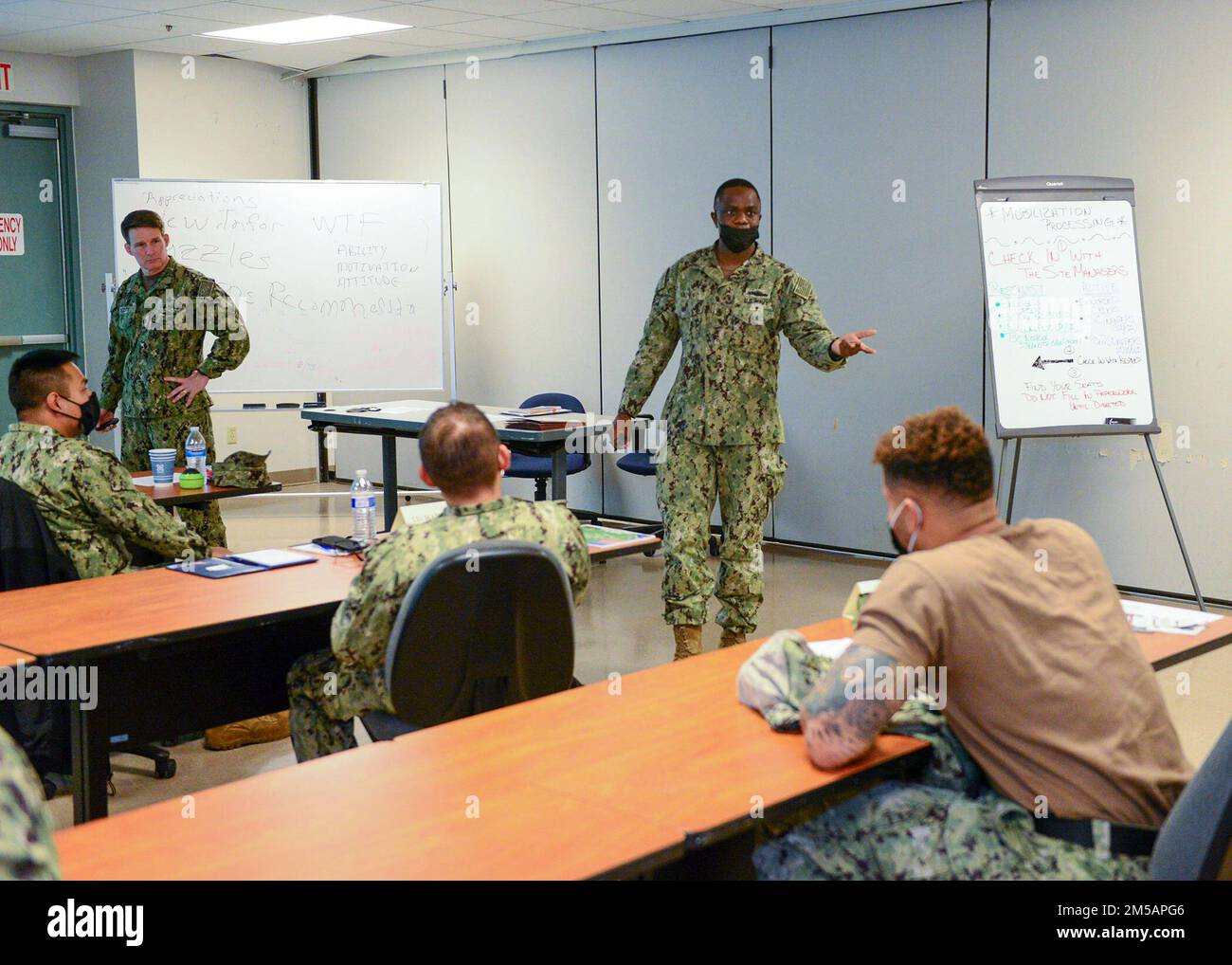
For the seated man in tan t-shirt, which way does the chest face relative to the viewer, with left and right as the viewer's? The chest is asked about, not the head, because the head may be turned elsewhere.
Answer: facing away from the viewer and to the left of the viewer

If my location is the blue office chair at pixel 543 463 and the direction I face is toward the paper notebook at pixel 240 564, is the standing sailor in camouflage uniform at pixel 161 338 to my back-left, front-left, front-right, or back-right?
front-right

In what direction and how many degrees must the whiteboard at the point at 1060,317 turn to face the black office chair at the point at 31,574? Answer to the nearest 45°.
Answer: approximately 45° to its right

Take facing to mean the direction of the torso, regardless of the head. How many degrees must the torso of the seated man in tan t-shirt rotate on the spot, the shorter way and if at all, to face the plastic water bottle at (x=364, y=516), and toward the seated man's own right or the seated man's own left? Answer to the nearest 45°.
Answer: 0° — they already face it

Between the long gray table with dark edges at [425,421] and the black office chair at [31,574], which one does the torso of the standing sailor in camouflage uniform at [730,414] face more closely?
the black office chair

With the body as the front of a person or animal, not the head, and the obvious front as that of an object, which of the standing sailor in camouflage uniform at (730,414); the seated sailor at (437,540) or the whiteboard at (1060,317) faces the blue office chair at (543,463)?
the seated sailor

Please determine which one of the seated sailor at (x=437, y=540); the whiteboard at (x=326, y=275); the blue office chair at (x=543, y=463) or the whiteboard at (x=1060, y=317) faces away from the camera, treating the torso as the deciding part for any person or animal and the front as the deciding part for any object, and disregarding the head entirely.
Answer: the seated sailor

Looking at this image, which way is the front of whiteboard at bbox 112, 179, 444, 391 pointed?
toward the camera

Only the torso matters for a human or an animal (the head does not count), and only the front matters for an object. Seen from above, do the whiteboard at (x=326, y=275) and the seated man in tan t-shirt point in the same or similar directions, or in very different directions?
very different directions

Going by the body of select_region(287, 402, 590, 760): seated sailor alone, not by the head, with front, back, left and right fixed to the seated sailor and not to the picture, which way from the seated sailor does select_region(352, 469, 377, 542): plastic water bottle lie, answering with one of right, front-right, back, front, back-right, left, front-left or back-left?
front

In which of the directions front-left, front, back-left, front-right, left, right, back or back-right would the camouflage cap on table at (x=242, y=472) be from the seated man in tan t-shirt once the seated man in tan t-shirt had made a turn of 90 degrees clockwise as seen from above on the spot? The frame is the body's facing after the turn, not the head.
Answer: left

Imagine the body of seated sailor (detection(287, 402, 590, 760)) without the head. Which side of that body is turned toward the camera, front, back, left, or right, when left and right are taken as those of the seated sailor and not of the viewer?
back

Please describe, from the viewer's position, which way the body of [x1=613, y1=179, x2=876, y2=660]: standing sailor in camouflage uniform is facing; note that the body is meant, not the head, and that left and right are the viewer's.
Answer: facing the viewer

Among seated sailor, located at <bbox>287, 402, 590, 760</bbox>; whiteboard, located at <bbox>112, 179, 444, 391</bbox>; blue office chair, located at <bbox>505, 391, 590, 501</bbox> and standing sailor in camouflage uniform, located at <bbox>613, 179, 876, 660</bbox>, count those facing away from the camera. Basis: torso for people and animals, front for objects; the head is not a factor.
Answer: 1

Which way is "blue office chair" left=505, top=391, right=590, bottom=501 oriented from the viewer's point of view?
toward the camera

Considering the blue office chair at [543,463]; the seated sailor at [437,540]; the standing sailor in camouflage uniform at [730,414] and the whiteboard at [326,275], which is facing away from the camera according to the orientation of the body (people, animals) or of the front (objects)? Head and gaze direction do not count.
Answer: the seated sailor

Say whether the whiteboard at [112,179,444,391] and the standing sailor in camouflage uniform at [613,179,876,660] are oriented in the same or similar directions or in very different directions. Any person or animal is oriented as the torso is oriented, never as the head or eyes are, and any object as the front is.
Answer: same or similar directions

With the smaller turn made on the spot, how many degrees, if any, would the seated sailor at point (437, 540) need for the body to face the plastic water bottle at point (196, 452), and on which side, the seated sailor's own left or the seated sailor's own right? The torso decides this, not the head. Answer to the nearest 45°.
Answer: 0° — they already face it

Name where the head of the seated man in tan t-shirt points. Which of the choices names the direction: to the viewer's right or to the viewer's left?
to the viewer's left
